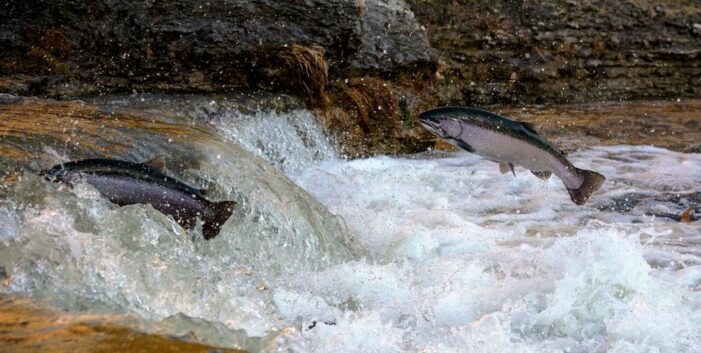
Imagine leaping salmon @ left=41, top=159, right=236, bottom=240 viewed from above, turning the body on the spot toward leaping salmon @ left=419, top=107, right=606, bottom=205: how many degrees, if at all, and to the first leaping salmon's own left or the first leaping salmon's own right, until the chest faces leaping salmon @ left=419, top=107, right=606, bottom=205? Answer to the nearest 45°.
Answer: approximately 180°

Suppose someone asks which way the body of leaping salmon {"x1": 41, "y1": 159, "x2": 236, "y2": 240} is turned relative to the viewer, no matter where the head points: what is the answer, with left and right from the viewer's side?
facing to the left of the viewer

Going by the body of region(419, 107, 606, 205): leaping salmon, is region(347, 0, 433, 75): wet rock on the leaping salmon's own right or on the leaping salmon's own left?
on the leaping salmon's own right

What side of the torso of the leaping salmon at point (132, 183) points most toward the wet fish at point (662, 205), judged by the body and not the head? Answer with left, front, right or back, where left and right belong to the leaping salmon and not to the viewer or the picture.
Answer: back

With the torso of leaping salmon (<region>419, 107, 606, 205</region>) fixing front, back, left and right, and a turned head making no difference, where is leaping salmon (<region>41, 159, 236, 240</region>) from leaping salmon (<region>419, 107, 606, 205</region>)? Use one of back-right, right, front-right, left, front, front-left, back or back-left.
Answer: front-left

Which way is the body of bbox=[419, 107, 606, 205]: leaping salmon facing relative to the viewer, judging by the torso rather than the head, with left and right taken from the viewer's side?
facing to the left of the viewer

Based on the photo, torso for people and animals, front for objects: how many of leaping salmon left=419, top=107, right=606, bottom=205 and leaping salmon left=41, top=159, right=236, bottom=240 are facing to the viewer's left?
2
